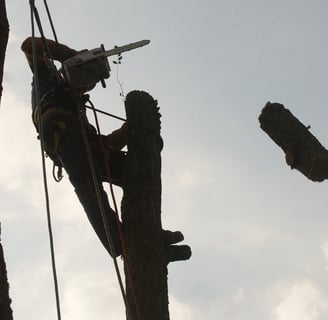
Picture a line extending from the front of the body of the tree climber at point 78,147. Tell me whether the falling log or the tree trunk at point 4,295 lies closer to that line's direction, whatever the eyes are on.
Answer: the falling log

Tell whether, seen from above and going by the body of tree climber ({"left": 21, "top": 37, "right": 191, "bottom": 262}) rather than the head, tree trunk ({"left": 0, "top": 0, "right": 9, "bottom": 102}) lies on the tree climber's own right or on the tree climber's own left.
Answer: on the tree climber's own right

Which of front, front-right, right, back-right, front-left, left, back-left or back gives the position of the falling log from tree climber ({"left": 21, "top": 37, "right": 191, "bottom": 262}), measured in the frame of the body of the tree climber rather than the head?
front-right

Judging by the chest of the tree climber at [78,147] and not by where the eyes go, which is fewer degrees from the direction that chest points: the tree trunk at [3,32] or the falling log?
the falling log

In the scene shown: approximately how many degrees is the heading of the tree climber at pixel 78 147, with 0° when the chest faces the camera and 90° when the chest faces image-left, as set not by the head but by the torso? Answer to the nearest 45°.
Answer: approximately 270°

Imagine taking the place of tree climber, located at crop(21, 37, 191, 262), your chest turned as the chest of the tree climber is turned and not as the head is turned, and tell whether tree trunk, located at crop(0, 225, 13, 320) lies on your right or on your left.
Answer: on your right
